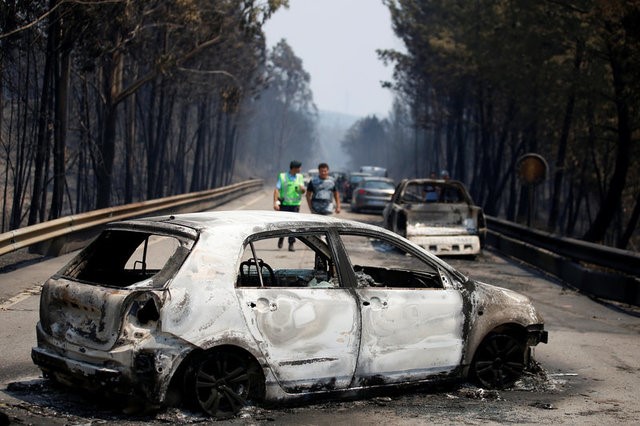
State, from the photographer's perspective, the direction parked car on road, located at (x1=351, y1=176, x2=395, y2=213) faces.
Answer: facing away from the viewer

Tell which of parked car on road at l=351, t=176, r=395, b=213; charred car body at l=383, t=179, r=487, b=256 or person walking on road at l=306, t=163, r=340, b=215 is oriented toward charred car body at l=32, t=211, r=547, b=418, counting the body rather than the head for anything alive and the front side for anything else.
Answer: the person walking on road

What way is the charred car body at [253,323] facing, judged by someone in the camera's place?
facing away from the viewer and to the right of the viewer

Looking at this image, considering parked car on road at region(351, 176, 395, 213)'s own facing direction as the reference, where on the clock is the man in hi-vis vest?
The man in hi-vis vest is roughly at 6 o'clock from the parked car on road.

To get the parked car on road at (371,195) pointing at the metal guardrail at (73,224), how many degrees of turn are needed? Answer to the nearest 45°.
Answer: approximately 180°

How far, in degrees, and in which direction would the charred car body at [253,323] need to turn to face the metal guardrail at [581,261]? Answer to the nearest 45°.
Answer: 0° — it already faces it

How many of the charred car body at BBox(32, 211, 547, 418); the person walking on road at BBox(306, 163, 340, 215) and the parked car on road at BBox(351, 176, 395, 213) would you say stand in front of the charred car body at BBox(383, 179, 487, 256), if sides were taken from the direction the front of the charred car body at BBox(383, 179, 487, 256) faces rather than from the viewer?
1
